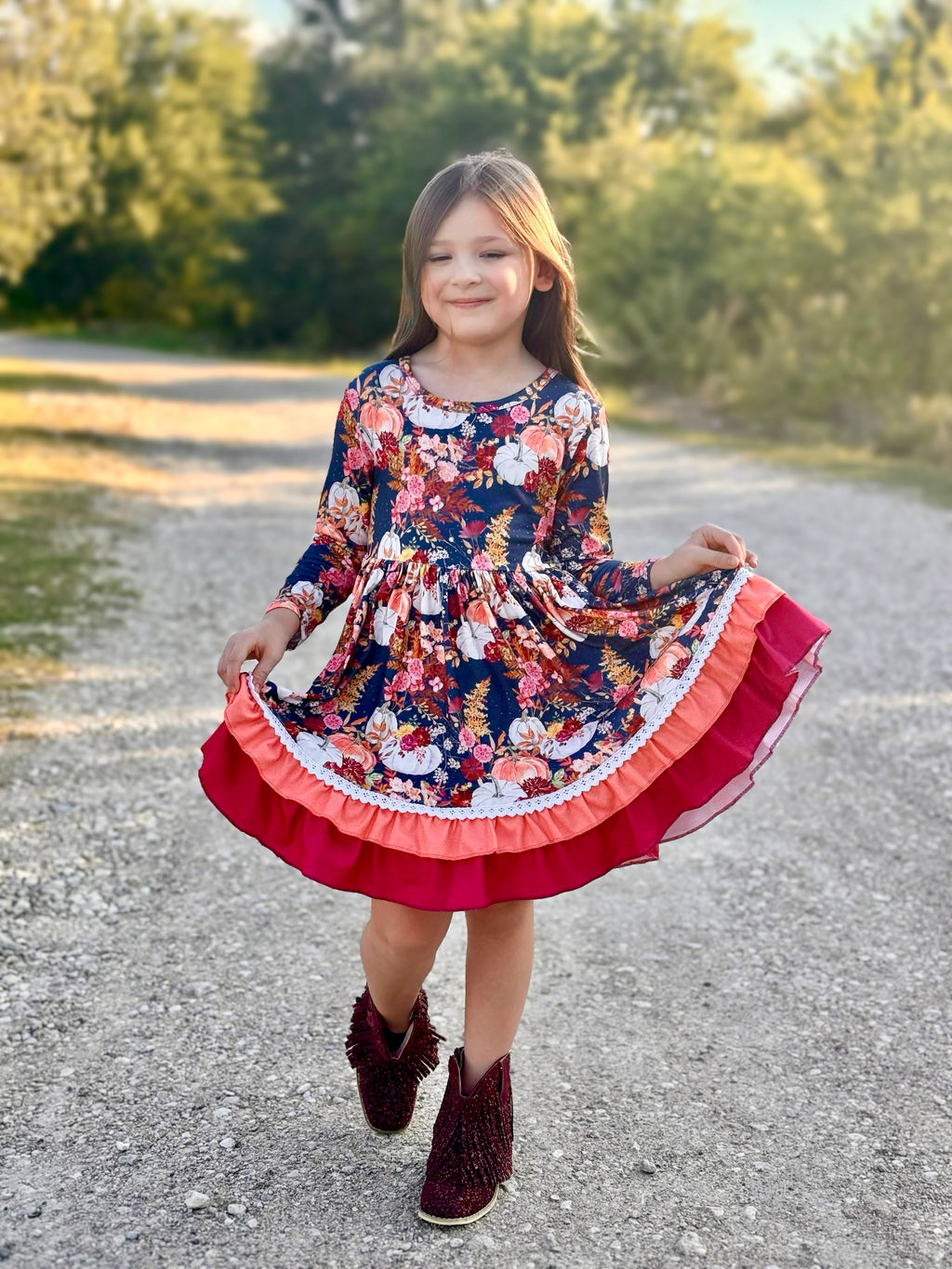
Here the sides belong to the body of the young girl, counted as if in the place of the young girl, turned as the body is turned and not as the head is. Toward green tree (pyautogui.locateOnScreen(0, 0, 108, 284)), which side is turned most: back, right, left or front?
back

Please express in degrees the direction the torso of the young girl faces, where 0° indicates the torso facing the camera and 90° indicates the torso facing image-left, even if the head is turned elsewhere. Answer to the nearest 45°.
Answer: approximately 0°

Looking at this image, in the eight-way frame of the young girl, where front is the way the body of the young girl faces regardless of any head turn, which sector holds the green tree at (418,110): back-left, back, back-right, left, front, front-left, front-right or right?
back

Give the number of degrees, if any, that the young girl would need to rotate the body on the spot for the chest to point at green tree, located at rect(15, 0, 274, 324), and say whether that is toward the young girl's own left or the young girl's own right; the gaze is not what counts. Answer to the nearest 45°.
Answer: approximately 180°
